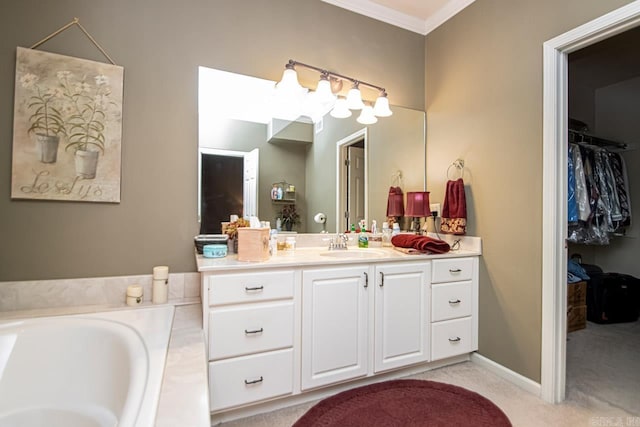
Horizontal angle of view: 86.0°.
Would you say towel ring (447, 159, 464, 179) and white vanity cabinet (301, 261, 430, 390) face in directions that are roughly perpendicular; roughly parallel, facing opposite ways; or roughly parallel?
roughly perpendicular

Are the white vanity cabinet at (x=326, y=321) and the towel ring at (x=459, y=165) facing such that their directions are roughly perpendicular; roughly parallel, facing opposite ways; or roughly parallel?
roughly perpendicular

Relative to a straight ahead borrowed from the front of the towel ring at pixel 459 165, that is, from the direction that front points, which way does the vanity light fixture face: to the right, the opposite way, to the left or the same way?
to the left

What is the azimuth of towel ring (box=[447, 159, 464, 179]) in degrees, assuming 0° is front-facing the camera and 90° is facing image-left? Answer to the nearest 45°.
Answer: approximately 45°

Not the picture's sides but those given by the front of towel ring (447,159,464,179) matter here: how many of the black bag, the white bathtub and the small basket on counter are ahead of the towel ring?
2

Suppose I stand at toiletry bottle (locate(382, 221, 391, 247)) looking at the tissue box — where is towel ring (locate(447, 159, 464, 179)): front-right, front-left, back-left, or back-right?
back-left

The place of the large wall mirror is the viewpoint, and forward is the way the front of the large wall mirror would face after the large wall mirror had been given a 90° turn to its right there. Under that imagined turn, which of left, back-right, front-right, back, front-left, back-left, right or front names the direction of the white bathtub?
front

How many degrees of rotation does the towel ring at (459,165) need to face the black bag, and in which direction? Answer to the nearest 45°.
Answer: approximately 180°

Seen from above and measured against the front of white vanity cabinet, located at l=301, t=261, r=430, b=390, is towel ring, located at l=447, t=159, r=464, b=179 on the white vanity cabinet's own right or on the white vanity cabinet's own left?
on the white vanity cabinet's own left

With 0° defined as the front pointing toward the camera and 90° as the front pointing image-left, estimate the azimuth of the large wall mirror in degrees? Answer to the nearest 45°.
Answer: approximately 315°
